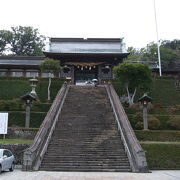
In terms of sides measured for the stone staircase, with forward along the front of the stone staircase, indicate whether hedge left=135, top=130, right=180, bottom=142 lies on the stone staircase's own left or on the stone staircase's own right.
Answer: on the stone staircase's own left

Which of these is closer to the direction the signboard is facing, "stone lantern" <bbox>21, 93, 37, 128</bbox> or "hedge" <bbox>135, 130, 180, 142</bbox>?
the hedge

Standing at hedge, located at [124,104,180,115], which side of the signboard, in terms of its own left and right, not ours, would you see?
left

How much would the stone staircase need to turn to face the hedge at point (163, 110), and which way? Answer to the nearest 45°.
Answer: approximately 135° to its left

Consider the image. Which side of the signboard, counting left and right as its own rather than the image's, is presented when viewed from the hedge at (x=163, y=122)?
left

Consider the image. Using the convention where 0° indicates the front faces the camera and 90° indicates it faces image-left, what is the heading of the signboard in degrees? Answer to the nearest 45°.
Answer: approximately 0°

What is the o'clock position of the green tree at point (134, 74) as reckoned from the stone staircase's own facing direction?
The green tree is roughly at 7 o'clock from the stone staircase.

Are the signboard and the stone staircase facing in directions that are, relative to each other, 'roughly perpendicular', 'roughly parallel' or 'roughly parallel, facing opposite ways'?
roughly parallel

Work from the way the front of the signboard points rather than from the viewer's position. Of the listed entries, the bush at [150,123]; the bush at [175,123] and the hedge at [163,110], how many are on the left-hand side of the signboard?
3

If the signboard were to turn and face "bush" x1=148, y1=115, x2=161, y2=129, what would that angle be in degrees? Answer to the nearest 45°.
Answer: approximately 90° to its left

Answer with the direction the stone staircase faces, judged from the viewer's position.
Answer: facing the viewer

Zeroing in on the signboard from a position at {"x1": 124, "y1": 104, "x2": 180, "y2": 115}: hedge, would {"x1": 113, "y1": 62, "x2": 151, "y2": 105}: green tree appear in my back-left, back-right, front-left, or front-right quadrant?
front-right

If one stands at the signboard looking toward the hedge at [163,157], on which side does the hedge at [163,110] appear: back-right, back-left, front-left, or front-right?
front-left

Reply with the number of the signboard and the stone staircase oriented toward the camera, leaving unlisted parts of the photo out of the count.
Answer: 2
